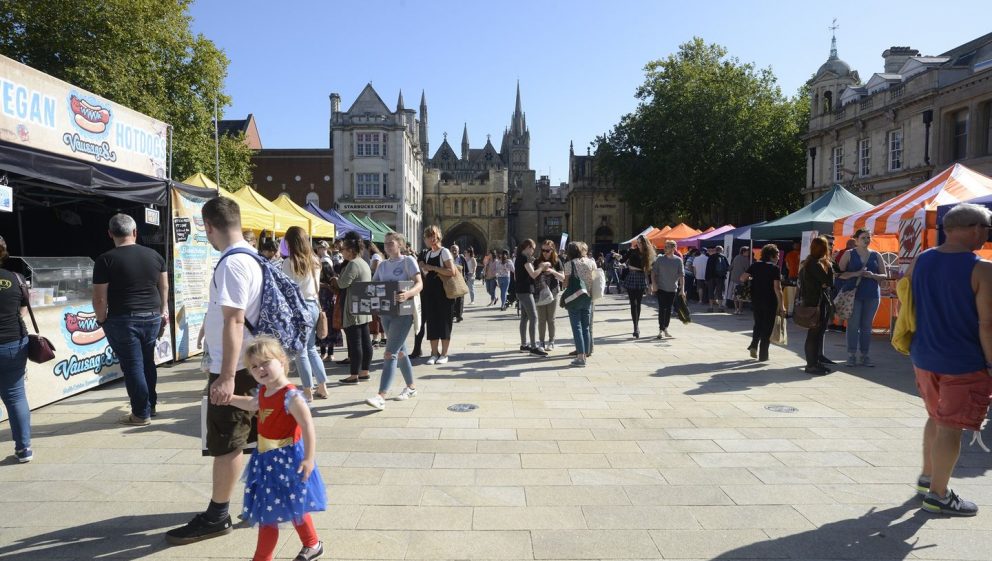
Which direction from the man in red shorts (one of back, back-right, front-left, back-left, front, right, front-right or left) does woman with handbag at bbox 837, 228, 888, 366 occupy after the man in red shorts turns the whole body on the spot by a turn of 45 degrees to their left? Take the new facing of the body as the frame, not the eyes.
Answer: front

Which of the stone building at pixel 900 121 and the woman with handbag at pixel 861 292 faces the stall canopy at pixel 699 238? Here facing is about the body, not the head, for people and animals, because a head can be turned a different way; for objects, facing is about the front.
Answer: the stone building

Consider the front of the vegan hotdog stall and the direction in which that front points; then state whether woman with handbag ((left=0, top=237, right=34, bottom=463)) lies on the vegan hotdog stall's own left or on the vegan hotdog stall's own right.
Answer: on the vegan hotdog stall's own right

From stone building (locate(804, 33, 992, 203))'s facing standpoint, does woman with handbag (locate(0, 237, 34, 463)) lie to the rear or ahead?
ahead

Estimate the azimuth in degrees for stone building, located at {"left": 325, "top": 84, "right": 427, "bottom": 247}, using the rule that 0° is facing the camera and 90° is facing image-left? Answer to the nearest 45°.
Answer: approximately 0°

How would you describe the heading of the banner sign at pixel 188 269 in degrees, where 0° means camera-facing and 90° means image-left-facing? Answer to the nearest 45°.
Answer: approximately 315°

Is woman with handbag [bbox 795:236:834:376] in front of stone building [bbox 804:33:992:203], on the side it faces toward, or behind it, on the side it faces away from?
in front
